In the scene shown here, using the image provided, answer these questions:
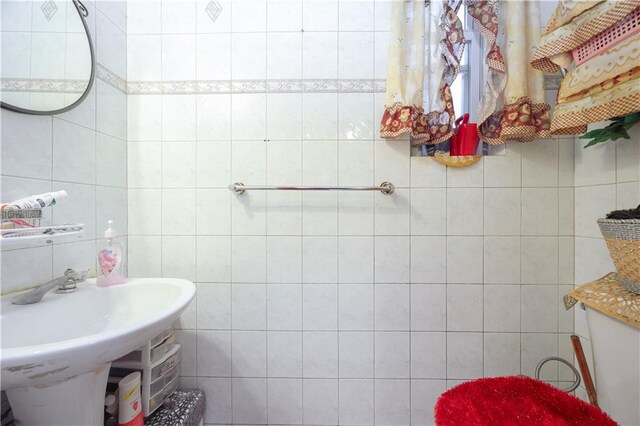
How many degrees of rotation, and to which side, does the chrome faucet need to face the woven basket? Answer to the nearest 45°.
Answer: approximately 90° to its left

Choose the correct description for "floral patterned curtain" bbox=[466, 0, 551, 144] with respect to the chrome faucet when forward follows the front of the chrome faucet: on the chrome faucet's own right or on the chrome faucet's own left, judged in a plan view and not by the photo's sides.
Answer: on the chrome faucet's own left

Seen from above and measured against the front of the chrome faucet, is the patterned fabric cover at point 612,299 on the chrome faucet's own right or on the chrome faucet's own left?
on the chrome faucet's own left

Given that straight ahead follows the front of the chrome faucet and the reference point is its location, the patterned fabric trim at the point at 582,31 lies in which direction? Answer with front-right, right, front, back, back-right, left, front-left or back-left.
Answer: left

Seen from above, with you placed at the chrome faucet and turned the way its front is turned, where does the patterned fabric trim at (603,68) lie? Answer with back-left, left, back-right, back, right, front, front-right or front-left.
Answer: left
